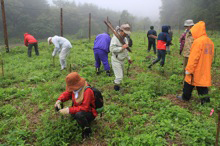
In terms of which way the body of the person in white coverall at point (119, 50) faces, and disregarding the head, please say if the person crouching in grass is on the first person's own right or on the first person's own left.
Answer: on the first person's own right

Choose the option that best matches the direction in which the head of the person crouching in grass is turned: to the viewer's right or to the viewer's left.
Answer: to the viewer's left

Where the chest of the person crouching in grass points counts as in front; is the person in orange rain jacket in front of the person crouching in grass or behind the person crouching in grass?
behind

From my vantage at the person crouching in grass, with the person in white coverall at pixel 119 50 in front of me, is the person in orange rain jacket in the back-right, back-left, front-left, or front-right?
front-right

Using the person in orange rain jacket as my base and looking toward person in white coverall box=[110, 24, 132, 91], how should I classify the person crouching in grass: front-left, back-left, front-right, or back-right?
front-left

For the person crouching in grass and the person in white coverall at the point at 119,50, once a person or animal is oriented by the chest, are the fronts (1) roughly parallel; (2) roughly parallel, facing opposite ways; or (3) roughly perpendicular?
roughly perpendicular

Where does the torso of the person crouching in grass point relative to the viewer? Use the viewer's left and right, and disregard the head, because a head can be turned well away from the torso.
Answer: facing the viewer and to the left of the viewer

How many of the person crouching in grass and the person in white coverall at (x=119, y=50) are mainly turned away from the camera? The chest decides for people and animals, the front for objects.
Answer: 0

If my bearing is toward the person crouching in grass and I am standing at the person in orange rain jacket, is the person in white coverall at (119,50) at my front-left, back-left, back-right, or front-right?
front-right
